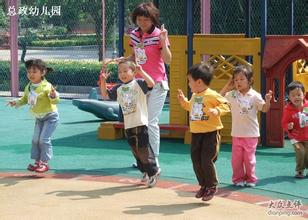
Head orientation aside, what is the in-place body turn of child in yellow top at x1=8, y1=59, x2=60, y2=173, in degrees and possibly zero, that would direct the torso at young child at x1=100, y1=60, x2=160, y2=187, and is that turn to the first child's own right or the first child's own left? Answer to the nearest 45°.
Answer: approximately 90° to the first child's own left

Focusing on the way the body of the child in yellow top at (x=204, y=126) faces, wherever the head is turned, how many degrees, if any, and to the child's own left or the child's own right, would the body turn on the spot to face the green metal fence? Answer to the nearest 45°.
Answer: approximately 135° to the child's own right

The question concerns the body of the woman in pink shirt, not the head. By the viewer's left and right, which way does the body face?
facing the viewer and to the left of the viewer

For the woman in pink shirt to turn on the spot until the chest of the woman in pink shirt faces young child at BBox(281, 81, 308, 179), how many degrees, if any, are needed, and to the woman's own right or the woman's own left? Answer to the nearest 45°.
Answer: approximately 135° to the woman's own left

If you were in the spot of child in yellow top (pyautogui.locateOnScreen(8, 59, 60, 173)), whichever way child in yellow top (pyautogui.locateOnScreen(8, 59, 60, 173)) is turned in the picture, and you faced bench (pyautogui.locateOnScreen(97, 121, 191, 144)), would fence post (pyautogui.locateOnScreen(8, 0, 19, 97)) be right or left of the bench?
left

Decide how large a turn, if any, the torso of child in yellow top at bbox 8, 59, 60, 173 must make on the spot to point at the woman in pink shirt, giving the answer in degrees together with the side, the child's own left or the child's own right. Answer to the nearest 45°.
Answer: approximately 135° to the child's own left

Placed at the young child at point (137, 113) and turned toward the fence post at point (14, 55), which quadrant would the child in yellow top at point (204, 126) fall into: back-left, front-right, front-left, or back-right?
back-right

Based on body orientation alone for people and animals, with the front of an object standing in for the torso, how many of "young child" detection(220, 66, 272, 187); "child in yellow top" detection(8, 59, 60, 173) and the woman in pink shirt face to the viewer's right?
0

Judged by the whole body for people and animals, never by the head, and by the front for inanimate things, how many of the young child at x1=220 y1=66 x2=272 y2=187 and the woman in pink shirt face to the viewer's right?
0

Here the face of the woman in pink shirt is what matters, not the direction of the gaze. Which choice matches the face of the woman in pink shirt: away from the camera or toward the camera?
toward the camera

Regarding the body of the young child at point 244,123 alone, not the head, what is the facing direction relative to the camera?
toward the camera

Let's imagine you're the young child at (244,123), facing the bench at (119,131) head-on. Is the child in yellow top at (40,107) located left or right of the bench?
left

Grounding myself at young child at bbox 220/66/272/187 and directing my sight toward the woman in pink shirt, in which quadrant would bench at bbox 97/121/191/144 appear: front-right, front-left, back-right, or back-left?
front-right

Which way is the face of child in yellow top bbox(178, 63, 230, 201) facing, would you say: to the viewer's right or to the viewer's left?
to the viewer's left

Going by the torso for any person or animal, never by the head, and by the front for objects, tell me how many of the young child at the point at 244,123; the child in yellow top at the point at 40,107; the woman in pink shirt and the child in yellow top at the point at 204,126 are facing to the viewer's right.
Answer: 0

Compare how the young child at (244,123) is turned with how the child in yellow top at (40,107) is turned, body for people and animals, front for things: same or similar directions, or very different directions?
same or similar directions
